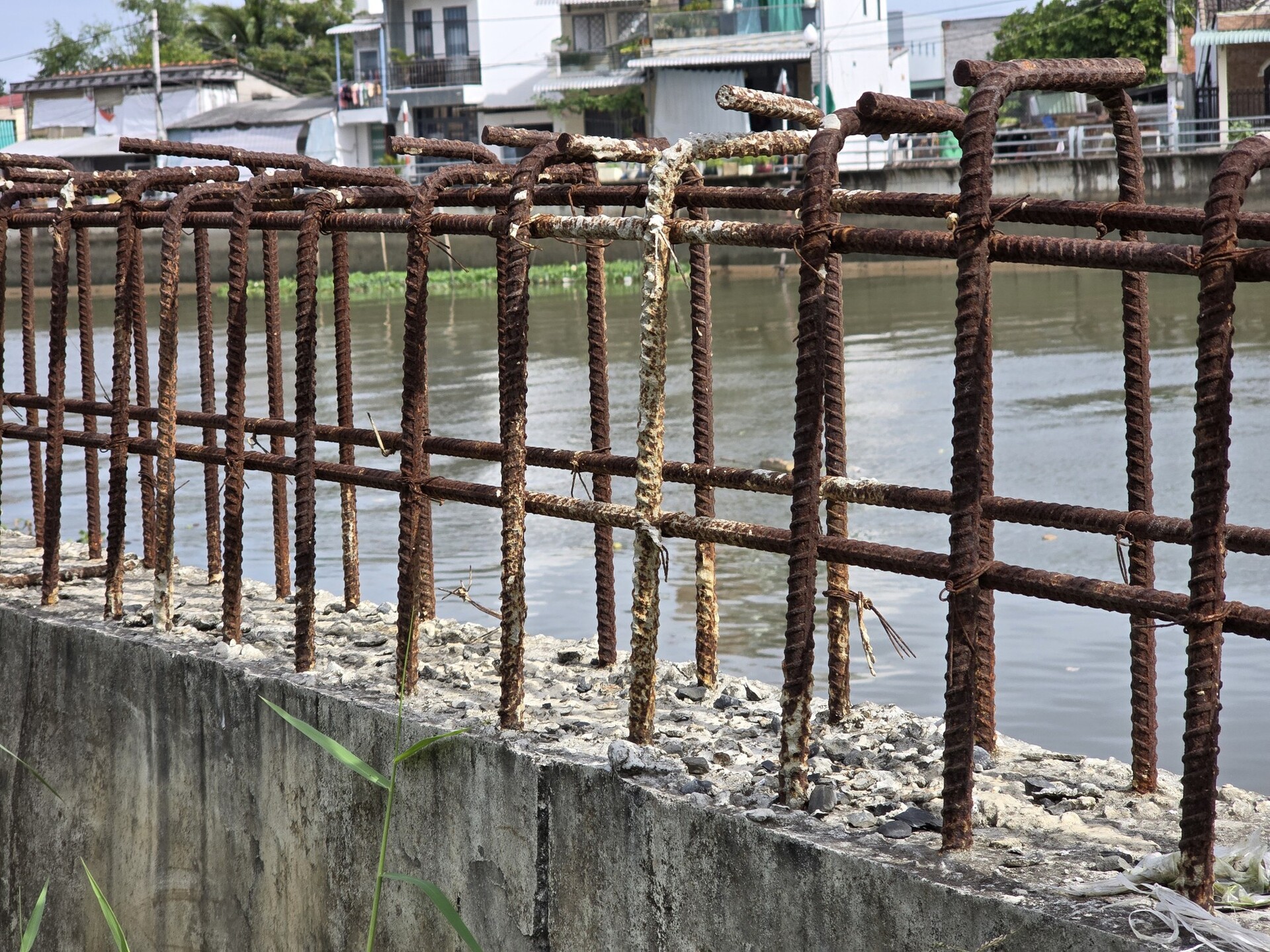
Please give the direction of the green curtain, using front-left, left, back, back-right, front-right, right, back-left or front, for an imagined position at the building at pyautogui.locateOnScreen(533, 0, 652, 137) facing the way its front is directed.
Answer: front-left

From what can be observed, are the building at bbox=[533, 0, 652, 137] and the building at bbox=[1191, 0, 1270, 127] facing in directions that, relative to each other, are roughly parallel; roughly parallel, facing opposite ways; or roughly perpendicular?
roughly parallel

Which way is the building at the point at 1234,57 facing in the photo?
toward the camera

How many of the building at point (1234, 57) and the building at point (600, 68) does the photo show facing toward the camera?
2

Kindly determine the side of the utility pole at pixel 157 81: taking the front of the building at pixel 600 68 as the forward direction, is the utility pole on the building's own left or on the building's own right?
on the building's own right

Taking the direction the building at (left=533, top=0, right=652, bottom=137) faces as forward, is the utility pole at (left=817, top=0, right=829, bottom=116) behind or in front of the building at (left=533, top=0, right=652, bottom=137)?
in front

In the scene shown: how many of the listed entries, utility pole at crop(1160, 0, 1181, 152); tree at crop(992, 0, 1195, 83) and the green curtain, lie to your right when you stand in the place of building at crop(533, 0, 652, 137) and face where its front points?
0

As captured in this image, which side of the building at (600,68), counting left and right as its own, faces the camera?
front

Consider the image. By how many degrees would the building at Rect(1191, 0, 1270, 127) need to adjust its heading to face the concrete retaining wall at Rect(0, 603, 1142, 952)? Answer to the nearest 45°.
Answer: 0° — it already faces it

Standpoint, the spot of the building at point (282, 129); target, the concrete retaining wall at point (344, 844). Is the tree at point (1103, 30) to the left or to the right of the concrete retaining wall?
left

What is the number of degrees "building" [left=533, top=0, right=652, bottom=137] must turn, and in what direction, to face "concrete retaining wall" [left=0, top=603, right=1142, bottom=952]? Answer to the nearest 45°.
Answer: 0° — it already faces it
